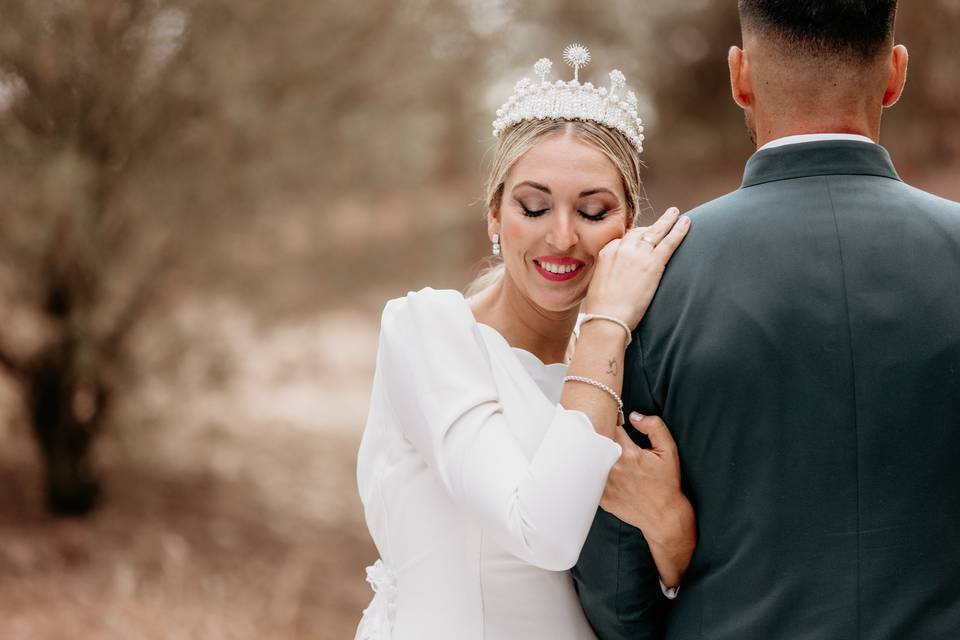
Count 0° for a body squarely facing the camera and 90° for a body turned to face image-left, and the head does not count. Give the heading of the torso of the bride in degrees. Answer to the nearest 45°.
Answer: approximately 315°

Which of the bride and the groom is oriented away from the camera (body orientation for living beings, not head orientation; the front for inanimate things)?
the groom

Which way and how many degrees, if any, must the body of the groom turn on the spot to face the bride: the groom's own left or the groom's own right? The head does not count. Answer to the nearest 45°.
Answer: approximately 45° to the groom's own left

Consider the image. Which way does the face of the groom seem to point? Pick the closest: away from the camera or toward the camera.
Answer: away from the camera

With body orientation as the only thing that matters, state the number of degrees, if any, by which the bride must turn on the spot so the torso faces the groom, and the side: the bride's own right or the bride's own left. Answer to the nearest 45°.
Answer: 0° — they already face them

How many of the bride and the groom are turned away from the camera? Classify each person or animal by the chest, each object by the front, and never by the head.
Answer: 1

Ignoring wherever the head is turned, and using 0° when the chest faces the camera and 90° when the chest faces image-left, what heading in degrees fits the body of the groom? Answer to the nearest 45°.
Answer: approximately 180°
